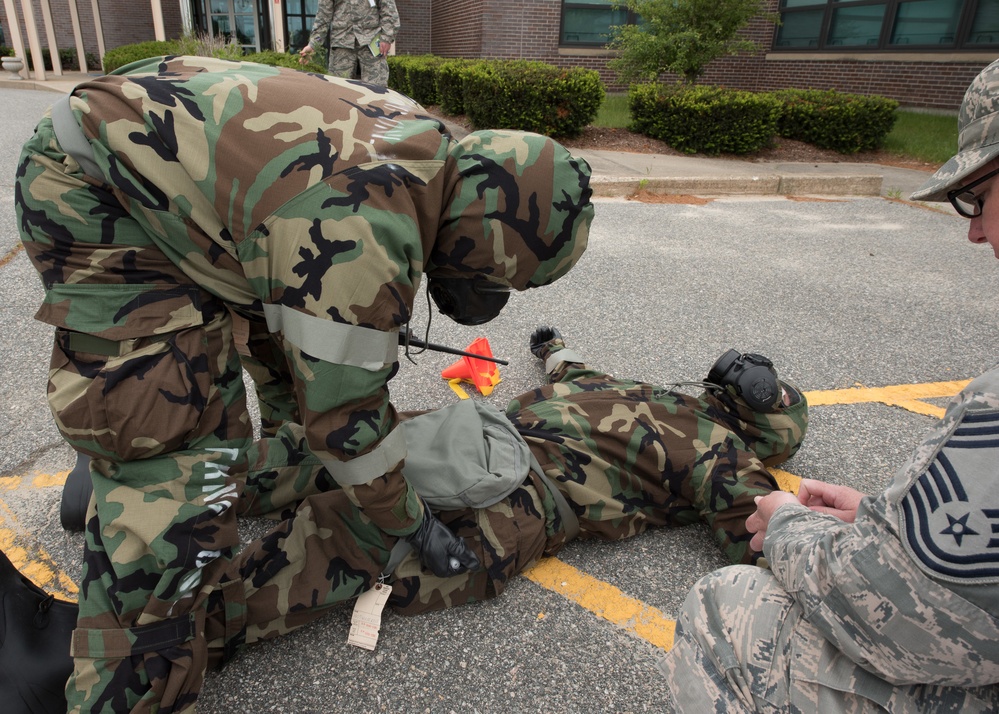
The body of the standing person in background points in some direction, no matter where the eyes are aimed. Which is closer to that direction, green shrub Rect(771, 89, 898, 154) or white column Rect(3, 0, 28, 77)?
the green shrub

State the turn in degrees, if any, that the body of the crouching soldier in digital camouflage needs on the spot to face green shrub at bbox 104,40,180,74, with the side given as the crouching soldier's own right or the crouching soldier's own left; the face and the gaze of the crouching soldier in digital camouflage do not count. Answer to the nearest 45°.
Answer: approximately 45° to the crouching soldier's own right

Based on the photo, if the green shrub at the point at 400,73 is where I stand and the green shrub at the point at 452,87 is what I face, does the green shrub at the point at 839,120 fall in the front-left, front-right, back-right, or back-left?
front-left

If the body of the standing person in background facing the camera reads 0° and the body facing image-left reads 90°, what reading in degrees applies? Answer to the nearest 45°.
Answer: approximately 0°

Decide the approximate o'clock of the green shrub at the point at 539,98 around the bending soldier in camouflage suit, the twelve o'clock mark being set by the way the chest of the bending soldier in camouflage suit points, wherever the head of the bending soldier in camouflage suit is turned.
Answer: The green shrub is roughly at 10 o'clock from the bending soldier in camouflage suit.

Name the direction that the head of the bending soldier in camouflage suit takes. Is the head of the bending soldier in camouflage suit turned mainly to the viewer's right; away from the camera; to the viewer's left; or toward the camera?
to the viewer's right

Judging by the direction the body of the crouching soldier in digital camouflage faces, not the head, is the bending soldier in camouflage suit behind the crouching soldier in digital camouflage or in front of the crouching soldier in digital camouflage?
in front

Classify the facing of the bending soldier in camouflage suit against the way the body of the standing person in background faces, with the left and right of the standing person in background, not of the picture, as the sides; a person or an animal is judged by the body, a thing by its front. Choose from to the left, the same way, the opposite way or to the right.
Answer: to the left

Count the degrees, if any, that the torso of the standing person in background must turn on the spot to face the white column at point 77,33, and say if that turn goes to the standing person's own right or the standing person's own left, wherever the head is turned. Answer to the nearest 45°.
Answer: approximately 135° to the standing person's own right

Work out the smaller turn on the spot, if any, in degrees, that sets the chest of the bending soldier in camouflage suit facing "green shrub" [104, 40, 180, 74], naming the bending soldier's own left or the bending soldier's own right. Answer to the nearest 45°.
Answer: approximately 90° to the bending soldier's own left

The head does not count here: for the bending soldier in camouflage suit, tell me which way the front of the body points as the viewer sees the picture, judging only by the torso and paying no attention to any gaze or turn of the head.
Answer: to the viewer's right

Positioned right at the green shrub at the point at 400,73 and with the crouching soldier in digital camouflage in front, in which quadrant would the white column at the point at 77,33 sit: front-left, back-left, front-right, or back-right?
back-right

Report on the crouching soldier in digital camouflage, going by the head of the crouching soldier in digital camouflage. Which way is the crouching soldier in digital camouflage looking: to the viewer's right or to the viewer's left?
to the viewer's left

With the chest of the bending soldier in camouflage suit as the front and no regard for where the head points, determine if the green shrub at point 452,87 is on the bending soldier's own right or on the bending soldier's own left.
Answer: on the bending soldier's own left

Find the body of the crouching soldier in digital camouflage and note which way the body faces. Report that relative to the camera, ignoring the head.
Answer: to the viewer's left

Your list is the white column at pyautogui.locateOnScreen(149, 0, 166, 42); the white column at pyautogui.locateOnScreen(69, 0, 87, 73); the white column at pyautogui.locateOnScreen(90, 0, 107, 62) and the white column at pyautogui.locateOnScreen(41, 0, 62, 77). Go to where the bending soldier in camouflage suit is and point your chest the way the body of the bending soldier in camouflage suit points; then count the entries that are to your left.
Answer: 4

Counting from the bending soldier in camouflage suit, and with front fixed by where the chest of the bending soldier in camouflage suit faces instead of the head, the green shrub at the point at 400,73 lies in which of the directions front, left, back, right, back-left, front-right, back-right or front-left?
left

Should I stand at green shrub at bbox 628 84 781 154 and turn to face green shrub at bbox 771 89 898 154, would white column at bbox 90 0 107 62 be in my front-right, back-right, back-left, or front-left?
back-left

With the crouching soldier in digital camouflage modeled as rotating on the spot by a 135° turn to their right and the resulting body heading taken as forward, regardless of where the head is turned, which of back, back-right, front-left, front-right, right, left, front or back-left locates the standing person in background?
left

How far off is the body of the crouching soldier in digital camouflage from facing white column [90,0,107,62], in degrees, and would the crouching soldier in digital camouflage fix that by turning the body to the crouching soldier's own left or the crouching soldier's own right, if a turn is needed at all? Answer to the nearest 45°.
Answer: approximately 45° to the crouching soldier's own right
